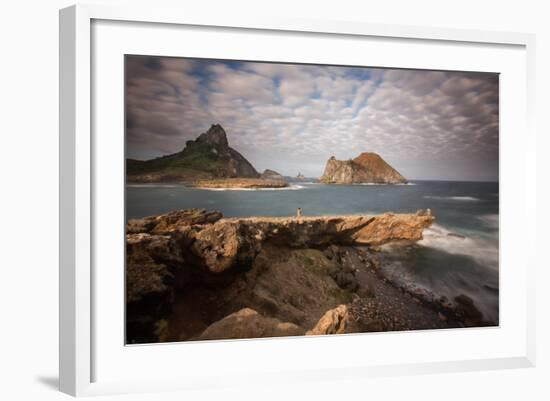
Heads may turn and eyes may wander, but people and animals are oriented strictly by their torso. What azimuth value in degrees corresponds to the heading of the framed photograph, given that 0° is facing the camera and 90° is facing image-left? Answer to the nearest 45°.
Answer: approximately 315°
